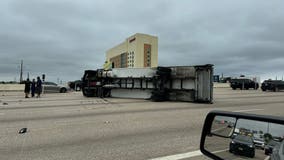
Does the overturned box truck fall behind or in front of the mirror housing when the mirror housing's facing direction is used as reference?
behind

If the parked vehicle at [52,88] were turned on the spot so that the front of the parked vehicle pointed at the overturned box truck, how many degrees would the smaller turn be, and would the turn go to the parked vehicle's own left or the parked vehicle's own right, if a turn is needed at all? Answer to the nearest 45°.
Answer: approximately 45° to the parked vehicle's own right

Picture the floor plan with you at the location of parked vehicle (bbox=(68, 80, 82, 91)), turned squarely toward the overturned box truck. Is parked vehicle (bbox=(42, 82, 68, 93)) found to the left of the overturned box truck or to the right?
right

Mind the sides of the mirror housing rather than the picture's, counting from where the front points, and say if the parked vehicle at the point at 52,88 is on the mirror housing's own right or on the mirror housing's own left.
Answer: on the mirror housing's own right

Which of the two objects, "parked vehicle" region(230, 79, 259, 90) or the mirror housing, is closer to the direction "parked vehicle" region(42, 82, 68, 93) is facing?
the parked vehicle
